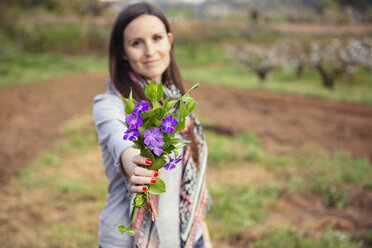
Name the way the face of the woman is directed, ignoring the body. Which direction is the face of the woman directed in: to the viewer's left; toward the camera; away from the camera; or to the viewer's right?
toward the camera

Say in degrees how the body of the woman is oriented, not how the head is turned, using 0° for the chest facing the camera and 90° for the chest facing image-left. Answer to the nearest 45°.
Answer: approximately 315°
